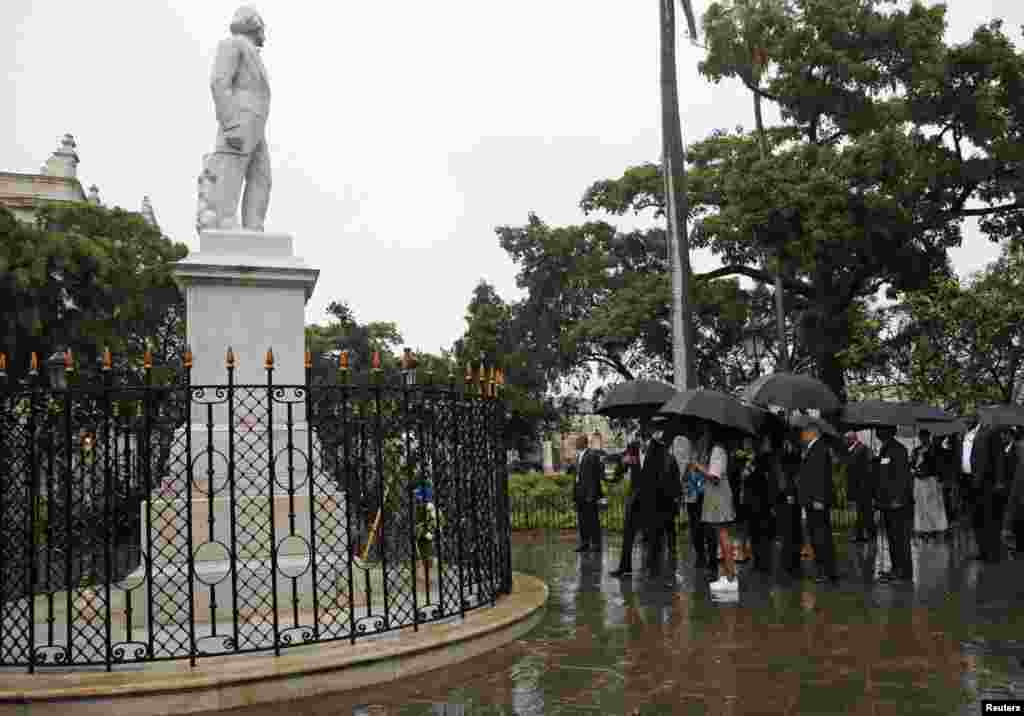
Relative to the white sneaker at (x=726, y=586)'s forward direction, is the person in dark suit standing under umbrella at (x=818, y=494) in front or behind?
behind

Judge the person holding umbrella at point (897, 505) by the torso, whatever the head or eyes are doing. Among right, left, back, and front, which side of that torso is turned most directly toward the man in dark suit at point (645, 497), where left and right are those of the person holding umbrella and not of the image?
front

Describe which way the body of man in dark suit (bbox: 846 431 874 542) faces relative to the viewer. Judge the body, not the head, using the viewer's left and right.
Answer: facing to the left of the viewer

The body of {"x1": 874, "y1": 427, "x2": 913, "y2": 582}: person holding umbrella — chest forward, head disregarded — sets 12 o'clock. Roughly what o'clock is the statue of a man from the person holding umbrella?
The statue of a man is roughly at 11 o'clock from the person holding umbrella.

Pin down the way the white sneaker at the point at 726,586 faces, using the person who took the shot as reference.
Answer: facing to the left of the viewer

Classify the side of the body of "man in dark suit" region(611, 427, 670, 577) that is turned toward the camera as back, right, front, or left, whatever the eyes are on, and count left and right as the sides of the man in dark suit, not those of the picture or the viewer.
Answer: left

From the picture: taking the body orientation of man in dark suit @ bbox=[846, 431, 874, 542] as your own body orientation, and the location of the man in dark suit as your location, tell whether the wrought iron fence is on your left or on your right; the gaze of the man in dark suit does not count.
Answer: on your left

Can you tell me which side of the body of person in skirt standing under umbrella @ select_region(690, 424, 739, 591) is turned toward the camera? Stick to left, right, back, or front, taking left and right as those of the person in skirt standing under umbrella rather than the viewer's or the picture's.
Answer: left

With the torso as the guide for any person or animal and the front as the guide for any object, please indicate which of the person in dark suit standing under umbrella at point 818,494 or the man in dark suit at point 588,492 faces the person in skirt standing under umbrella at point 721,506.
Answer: the person in dark suit standing under umbrella at point 818,494

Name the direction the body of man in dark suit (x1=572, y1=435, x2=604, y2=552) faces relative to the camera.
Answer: to the viewer's left

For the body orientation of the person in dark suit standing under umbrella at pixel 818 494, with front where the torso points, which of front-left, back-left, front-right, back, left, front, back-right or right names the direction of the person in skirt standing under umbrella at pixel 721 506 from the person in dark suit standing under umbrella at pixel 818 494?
front

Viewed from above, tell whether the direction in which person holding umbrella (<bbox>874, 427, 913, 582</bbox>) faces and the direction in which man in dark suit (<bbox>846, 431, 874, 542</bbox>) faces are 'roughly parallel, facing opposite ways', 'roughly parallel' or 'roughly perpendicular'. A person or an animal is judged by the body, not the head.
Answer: roughly parallel

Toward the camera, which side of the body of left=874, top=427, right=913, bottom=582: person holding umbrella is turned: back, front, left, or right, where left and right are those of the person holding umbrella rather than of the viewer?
left
